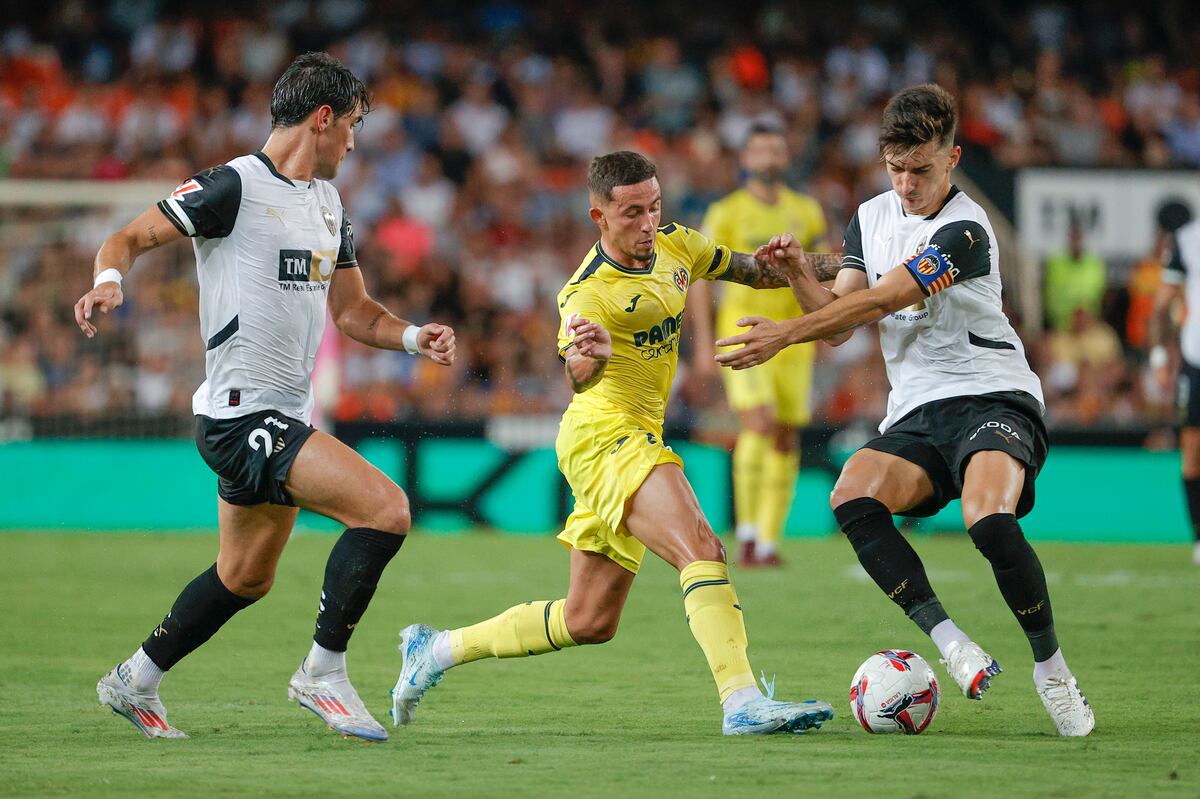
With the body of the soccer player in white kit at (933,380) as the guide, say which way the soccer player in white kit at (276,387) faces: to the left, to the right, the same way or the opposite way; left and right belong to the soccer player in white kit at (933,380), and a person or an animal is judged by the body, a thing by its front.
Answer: to the left

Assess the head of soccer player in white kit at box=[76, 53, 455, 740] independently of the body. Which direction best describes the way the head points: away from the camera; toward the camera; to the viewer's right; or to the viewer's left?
to the viewer's right

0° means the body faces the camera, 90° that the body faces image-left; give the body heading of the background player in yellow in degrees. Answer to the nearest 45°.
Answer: approximately 0°

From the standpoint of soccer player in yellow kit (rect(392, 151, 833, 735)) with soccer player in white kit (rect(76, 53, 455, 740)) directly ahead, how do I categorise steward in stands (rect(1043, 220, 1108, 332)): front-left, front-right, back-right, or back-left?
back-right

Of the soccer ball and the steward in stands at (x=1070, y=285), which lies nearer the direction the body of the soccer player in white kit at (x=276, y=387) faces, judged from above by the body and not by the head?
the soccer ball

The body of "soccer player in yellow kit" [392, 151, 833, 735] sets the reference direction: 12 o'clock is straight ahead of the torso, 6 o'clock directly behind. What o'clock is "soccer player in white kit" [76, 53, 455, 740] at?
The soccer player in white kit is roughly at 4 o'clock from the soccer player in yellow kit.
